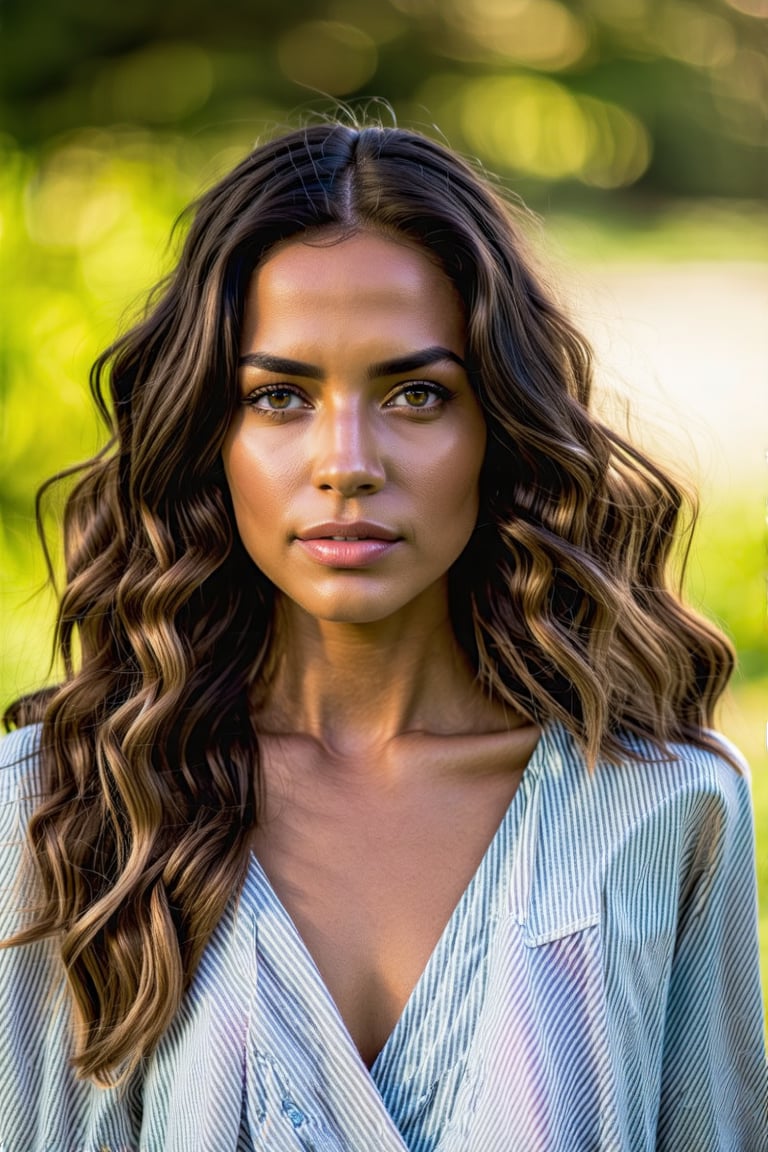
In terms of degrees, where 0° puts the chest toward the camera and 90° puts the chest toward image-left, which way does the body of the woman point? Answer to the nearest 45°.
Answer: approximately 0°
